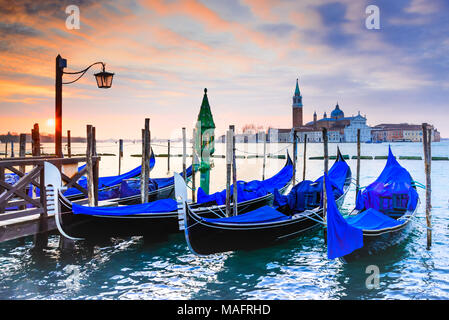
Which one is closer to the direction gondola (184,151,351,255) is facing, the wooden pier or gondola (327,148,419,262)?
the wooden pier

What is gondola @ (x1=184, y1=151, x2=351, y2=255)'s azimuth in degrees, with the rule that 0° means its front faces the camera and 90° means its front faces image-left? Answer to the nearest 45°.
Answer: approximately 45°

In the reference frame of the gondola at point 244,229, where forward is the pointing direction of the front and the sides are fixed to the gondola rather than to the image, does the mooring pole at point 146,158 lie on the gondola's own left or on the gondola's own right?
on the gondola's own right

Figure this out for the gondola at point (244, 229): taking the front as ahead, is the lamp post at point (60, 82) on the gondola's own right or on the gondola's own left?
on the gondola's own right

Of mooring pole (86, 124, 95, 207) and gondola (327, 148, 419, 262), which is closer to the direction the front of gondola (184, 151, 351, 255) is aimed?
the mooring pole

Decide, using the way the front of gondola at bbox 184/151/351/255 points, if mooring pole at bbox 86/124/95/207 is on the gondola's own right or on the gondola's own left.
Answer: on the gondola's own right

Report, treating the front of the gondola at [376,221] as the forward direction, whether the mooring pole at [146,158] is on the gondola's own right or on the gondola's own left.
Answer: on the gondola's own right

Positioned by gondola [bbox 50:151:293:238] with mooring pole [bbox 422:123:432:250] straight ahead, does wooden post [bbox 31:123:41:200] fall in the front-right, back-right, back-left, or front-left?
back-left
